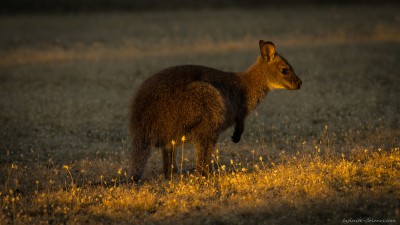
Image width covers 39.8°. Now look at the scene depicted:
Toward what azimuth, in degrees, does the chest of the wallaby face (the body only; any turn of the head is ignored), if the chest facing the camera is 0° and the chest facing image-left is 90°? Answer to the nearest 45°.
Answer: approximately 270°
